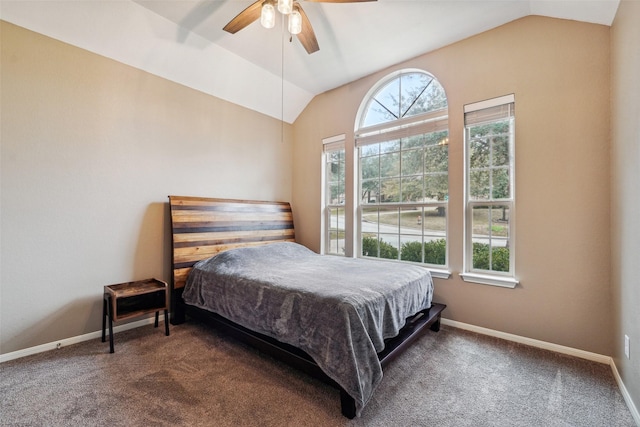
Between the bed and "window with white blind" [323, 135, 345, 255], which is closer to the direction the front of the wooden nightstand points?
the bed

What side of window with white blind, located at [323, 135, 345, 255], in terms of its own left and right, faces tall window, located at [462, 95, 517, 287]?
left

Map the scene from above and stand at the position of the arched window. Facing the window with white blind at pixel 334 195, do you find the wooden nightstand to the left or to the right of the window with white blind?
left

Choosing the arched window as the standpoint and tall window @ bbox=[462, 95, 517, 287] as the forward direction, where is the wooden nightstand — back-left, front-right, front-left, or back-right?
back-right

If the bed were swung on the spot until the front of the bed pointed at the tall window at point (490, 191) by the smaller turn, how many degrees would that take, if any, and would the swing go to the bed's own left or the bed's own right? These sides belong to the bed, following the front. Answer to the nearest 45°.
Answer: approximately 45° to the bed's own left
